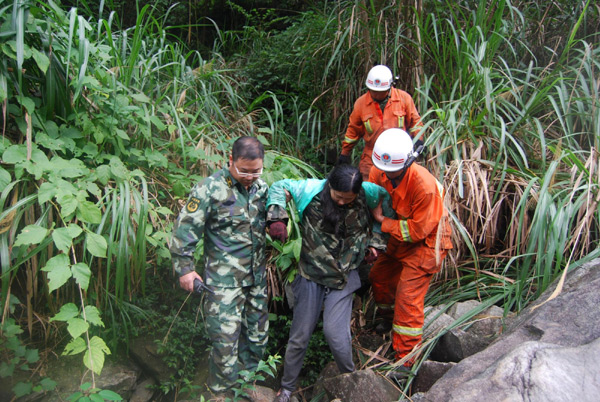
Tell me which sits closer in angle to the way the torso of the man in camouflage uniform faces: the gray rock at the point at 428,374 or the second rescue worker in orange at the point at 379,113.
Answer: the gray rock

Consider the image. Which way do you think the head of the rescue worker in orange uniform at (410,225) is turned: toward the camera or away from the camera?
toward the camera

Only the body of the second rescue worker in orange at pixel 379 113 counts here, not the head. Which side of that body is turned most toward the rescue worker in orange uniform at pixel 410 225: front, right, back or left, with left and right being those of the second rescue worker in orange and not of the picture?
front

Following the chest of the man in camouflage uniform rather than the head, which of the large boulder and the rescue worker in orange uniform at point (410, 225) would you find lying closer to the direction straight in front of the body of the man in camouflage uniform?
the large boulder

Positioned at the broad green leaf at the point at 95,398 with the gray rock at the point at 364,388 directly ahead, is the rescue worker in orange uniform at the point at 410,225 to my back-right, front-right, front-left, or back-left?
front-left

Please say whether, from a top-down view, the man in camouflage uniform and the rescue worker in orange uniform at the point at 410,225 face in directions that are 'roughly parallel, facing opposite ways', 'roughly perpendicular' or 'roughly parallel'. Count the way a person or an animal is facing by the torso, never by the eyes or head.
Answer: roughly perpendicular

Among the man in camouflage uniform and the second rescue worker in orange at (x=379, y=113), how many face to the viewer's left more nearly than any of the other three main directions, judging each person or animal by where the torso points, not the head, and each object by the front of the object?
0

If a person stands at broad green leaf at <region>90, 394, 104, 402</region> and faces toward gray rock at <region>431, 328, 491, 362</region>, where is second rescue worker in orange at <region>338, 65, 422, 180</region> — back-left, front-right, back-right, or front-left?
front-left

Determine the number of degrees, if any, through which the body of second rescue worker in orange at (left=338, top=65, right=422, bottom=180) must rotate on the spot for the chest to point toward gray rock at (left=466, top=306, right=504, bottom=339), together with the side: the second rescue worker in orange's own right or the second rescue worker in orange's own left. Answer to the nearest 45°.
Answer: approximately 45° to the second rescue worker in orange's own left

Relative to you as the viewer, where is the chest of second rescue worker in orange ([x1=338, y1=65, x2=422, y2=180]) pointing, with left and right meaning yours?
facing the viewer

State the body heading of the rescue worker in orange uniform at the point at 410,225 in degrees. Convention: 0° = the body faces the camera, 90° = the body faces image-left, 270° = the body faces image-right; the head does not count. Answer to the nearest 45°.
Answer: approximately 45°

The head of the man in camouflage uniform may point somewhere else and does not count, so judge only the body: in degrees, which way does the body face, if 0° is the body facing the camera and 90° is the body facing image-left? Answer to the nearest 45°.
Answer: approximately 315°

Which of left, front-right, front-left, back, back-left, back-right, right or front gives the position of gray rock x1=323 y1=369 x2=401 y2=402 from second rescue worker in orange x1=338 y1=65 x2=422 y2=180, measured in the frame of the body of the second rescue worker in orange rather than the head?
front

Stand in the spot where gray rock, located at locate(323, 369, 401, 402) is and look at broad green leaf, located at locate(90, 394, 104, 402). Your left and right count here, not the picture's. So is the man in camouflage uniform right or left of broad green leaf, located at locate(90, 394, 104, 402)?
right

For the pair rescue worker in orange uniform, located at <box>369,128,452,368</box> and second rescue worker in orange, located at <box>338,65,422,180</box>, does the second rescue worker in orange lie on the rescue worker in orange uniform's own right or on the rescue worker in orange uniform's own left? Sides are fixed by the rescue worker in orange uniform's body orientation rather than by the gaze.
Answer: on the rescue worker in orange uniform's own right

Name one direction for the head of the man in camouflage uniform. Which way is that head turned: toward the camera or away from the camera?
toward the camera

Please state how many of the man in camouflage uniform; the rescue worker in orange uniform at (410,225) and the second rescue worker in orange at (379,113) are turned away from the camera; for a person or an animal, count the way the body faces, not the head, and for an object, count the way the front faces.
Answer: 0

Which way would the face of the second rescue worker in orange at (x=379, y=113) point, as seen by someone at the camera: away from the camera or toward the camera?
toward the camera

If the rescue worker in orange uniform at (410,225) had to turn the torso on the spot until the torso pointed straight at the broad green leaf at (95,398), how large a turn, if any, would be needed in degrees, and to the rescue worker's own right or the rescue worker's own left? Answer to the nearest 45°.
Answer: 0° — they already face it
